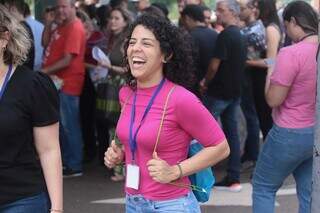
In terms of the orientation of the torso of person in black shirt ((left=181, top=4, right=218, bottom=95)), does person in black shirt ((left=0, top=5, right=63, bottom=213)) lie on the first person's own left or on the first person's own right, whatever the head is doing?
on the first person's own left

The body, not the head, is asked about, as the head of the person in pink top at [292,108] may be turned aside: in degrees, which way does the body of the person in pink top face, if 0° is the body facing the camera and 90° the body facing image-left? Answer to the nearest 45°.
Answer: approximately 135°

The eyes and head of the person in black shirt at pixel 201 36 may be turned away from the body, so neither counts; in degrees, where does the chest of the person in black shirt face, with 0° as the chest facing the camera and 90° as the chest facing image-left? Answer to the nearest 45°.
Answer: approximately 135°

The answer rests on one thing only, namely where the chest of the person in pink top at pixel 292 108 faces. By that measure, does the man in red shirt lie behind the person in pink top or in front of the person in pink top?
in front

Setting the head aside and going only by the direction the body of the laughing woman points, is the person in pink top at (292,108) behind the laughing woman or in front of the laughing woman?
behind

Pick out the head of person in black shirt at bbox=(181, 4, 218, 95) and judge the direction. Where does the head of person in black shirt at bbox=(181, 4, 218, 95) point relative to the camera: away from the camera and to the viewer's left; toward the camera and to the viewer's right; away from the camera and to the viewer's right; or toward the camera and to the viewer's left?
away from the camera and to the viewer's left
